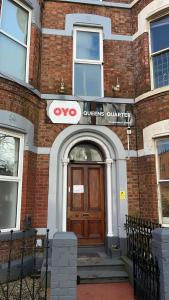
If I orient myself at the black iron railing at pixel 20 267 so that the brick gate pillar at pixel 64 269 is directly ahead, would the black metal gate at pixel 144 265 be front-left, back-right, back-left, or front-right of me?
front-left

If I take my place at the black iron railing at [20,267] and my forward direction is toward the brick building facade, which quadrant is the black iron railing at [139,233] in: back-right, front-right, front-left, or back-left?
front-right

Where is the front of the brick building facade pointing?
toward the camera

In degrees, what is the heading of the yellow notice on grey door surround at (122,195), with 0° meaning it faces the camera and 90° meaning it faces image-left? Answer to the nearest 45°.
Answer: approximately 0°

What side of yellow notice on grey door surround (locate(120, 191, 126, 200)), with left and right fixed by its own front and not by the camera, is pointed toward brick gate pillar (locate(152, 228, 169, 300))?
front

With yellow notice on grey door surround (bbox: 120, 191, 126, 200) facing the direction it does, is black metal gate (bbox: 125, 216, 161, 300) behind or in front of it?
in front

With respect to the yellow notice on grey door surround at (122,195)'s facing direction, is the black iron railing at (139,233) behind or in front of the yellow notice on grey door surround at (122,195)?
in front

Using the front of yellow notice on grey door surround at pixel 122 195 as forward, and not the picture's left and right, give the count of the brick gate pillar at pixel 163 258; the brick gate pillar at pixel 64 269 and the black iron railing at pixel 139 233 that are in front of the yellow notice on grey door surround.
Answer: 3

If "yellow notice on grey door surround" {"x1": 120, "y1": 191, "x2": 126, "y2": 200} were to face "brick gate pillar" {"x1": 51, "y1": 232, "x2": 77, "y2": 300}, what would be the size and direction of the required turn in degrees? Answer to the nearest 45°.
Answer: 0° — it already faces it
